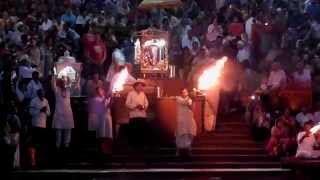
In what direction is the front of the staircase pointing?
toward the camera

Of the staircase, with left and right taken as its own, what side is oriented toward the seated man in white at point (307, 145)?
left

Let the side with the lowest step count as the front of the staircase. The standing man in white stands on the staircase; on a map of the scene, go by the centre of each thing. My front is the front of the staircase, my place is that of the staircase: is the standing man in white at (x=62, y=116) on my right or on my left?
on my right

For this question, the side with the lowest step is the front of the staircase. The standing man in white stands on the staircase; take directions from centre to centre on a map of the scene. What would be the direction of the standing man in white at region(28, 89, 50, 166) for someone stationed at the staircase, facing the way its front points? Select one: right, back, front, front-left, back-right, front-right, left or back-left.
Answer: right

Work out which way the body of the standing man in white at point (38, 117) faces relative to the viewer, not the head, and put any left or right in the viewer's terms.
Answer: facing the viewer and to the right of the viewer

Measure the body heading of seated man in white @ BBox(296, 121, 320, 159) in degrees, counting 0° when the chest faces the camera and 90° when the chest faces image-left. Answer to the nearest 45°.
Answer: approximately 45°

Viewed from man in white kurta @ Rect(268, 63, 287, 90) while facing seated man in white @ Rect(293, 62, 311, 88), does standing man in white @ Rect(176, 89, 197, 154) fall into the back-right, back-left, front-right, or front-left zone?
back-right

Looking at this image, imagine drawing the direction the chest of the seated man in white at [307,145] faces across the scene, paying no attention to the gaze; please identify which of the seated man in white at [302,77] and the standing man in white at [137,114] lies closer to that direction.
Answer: the standing man in white

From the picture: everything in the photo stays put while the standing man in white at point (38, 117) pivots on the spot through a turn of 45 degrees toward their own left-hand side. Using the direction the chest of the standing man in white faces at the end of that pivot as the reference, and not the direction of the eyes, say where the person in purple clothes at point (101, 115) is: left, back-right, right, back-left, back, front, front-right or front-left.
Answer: front

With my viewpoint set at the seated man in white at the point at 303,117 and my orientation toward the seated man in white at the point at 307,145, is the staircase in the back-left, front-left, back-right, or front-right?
front-right

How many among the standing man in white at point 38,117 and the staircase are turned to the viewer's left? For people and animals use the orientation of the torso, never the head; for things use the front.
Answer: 0
